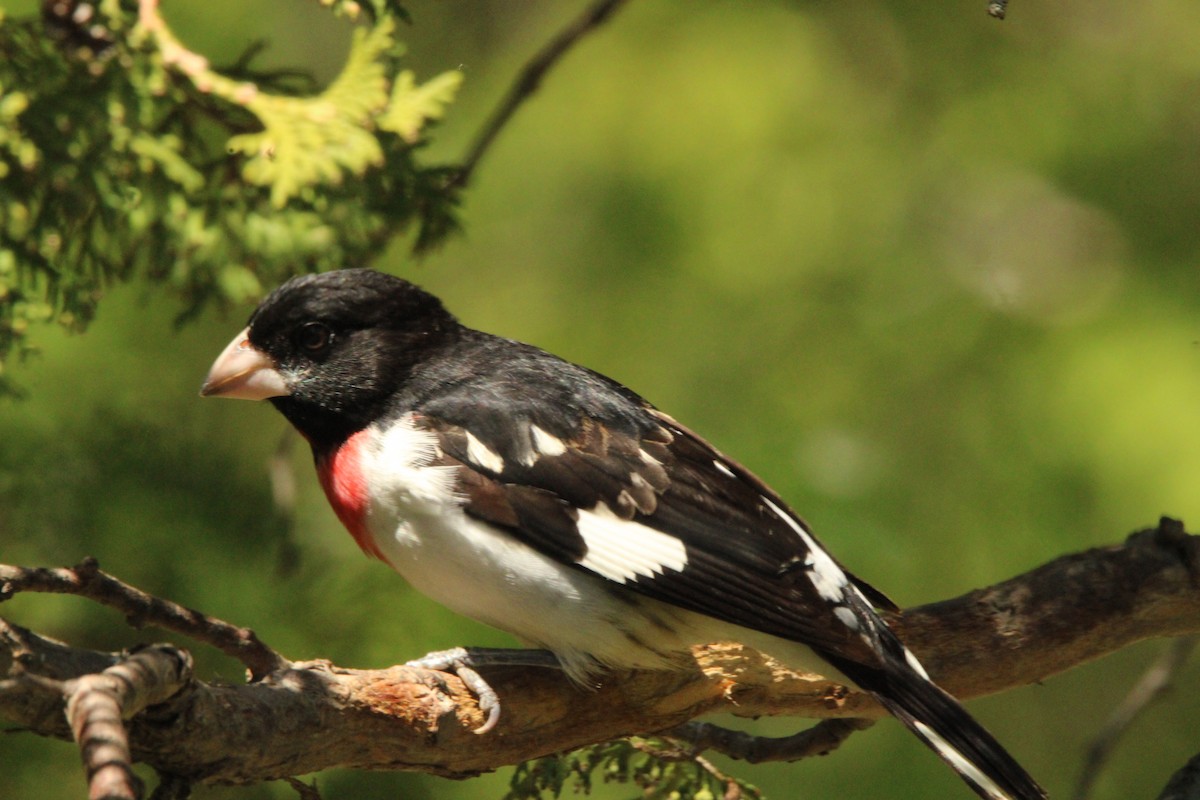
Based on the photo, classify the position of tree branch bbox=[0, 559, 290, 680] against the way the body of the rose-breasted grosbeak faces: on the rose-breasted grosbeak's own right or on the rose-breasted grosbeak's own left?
on the rose-breasted grosbeak's own left

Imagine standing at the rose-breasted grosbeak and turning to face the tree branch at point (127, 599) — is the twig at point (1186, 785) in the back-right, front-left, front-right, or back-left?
back-left

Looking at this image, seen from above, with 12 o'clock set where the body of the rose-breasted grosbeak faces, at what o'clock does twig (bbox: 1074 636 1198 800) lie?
The twig is roughly at 5 o'clock from the rose-breasted grosbeak.

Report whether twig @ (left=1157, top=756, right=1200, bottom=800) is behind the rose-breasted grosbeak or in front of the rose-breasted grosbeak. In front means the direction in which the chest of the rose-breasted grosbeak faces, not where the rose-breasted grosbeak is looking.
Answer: behind

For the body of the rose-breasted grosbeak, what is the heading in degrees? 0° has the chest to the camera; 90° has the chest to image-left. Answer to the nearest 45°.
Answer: approximately 90°

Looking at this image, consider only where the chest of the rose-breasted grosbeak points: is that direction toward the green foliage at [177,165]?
yes
